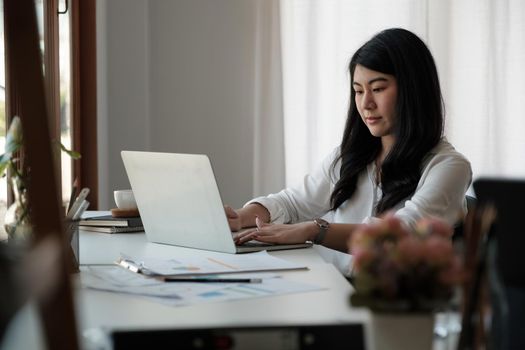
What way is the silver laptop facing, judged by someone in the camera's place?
facing away from the viewer and to the right of the viewer

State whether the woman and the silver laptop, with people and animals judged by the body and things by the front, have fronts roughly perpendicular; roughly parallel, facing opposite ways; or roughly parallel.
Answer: roughly parallel, facing opposite ways

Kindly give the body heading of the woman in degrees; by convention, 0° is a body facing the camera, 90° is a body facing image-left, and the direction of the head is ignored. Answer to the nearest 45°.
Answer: approximately 45°

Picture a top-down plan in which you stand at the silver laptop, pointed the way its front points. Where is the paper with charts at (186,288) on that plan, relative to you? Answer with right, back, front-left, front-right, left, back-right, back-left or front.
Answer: back-right

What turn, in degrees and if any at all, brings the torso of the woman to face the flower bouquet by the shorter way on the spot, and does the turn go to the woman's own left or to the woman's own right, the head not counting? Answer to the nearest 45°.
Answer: approximately 45° to the woman's own left

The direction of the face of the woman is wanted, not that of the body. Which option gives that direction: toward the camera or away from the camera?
toward the camera

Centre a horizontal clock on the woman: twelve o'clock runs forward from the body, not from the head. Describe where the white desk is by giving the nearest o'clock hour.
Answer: The white desk is roughly at 11 o'clock from the woman.
